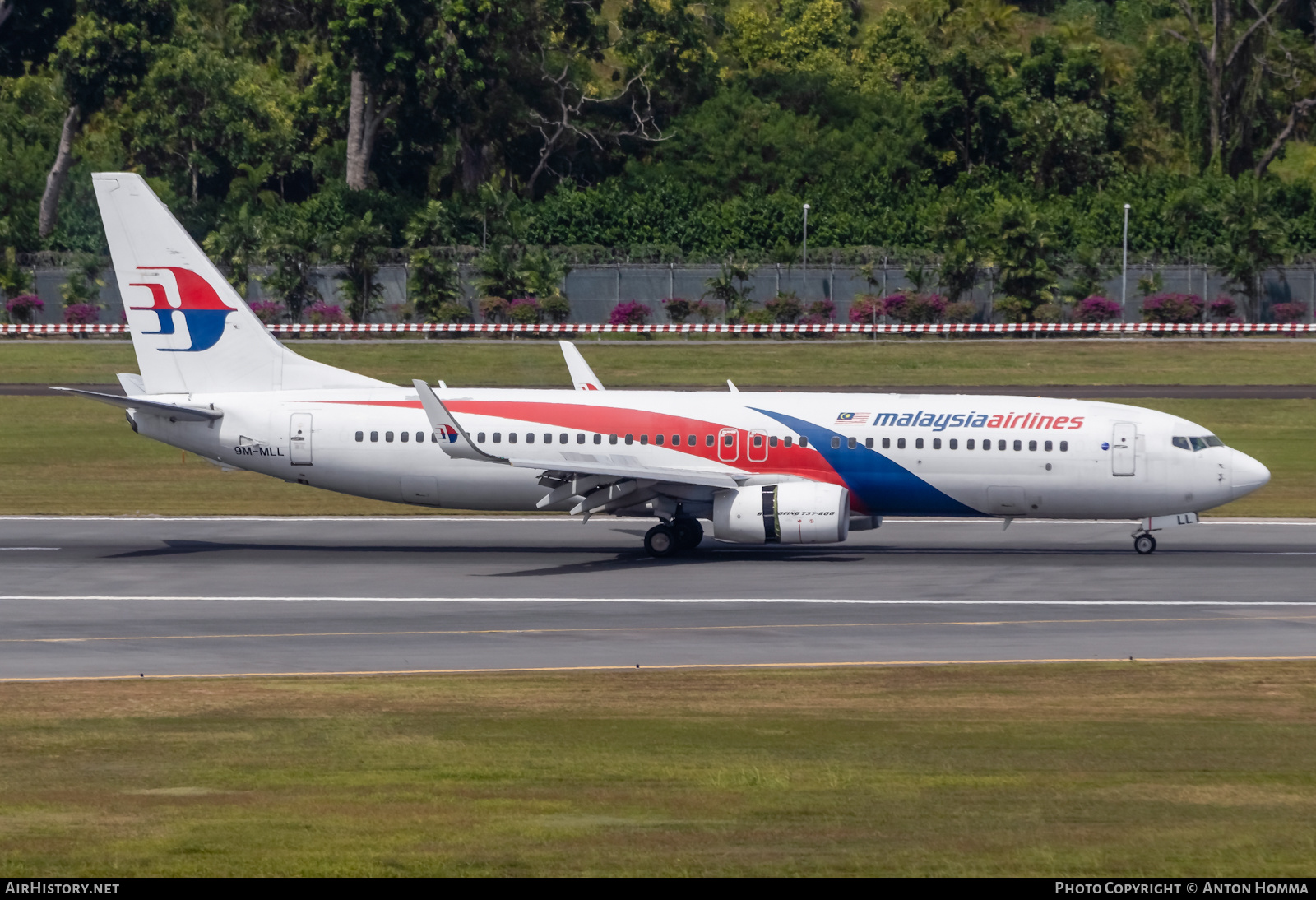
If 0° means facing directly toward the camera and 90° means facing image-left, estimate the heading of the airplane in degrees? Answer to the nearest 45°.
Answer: approximately 270°
